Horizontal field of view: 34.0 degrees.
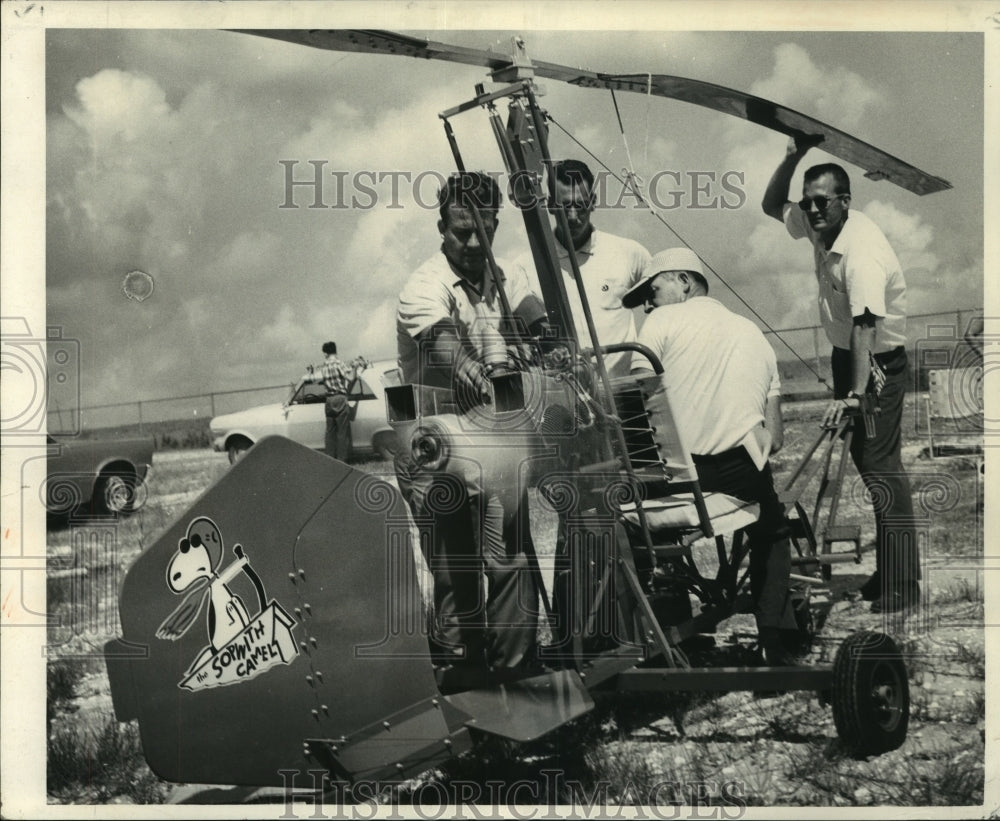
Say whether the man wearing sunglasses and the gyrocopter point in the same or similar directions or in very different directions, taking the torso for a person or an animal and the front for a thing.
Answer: very different directions

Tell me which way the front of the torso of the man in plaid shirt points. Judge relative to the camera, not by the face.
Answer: away from the camera

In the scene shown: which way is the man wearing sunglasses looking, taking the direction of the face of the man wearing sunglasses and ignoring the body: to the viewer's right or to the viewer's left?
to the viewer's left

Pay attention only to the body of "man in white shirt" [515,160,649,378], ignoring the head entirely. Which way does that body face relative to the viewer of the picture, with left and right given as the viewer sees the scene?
facing the viewer

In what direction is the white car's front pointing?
to the viewer's left

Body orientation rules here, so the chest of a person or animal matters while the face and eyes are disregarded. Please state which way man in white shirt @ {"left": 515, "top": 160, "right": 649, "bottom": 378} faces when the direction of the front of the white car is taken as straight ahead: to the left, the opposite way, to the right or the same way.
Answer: to the left

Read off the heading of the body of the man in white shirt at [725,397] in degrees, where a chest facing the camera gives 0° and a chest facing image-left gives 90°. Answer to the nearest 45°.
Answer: approximately 135°

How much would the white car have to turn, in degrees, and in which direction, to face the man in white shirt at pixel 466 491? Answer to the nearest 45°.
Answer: approximately 135° to its left

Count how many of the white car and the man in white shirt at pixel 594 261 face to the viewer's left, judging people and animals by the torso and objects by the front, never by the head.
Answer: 1

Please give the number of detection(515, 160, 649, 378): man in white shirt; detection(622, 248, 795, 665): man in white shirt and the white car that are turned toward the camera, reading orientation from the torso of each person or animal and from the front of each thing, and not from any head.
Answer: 1

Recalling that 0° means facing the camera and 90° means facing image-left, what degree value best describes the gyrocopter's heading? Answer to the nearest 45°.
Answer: approximately 225°

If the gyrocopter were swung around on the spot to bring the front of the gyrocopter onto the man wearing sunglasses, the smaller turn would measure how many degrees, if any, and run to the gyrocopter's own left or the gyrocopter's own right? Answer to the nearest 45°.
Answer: approximately 45° to the gyrocopter's own right

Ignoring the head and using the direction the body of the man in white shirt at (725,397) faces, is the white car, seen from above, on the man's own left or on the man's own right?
on the man's own left

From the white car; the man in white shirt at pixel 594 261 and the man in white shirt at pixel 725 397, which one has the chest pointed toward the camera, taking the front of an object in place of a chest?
the man in white shirt at pixel 594 261

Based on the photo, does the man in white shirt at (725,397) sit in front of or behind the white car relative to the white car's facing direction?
behind

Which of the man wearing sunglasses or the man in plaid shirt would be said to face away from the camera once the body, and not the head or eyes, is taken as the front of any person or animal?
the man in plaid shirt
